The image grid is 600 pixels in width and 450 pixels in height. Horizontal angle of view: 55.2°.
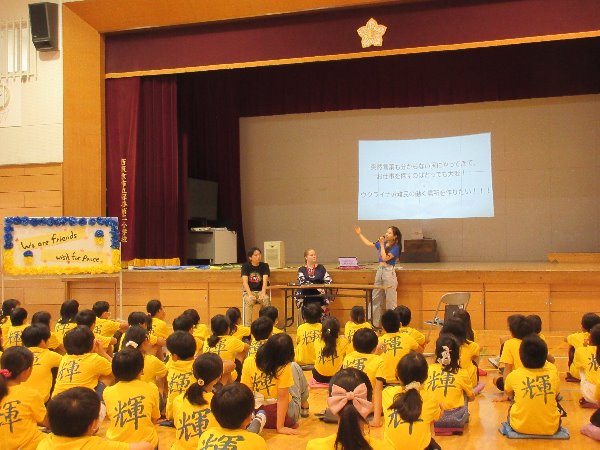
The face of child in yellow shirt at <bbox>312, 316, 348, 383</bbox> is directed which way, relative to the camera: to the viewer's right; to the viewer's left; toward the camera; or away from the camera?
away from the camera

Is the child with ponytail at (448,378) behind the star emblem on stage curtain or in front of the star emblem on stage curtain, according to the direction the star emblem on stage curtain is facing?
in front

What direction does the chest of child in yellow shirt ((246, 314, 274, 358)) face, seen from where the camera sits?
away from the camera

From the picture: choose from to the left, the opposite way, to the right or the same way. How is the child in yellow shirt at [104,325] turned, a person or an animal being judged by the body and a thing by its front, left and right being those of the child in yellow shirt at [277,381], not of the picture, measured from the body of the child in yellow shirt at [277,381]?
the same way

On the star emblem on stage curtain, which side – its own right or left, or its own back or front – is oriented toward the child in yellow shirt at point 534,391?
front

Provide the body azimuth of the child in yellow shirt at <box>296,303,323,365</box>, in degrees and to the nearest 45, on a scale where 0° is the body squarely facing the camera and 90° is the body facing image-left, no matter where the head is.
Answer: approximately 180°

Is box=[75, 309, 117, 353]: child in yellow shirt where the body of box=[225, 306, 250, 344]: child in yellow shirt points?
no

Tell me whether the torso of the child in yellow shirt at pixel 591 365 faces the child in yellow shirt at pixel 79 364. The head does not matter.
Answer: no

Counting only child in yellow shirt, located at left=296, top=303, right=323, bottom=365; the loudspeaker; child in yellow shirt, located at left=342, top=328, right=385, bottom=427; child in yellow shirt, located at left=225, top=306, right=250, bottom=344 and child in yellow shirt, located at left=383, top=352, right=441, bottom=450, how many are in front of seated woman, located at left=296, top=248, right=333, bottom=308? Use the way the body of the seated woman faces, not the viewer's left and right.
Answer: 4

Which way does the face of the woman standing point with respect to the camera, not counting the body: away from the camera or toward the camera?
toward the camera

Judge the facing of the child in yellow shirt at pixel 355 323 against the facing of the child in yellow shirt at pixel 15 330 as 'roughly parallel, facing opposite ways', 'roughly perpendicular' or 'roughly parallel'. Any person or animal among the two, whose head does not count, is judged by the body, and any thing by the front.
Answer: roughly parallel

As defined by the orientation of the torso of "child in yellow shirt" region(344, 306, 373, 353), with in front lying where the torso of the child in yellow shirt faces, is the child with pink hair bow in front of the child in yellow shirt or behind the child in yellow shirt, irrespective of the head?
behind

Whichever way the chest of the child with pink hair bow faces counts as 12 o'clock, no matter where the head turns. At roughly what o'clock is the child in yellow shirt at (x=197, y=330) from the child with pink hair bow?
The child in yellow shirt is roughly at 11 o'clock from the child with pink hair bow.

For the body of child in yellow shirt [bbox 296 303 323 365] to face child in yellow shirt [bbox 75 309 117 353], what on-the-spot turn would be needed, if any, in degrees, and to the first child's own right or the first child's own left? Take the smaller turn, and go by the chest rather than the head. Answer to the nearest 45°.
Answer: approximately 135° to the first child's own left

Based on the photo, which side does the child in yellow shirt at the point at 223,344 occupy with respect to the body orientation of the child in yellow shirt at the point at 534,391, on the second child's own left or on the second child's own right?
on the second child's own left

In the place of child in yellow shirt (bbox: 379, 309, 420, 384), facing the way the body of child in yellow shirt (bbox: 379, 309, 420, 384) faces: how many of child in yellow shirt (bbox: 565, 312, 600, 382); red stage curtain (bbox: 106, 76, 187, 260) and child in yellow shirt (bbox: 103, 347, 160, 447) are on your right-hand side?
1

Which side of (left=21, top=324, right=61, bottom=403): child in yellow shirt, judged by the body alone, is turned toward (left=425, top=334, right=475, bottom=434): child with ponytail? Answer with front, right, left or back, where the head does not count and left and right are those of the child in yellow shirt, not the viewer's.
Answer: right

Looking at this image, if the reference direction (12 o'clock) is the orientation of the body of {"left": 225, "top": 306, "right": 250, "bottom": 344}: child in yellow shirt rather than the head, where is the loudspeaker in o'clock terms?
The loudspeaker is roughly at 11 o'clock from the child in yellow shirt.

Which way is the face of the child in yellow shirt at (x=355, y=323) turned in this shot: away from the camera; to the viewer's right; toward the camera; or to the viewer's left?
away from the camera

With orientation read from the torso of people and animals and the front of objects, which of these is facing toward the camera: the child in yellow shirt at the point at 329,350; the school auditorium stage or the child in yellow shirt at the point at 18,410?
the school auditorium stage

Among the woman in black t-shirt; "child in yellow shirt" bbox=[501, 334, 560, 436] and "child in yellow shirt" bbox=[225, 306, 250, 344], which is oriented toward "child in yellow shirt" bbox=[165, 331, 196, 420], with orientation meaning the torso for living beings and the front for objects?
the woman in black t-shirt

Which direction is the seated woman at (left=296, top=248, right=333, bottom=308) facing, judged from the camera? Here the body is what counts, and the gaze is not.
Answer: toward the camera

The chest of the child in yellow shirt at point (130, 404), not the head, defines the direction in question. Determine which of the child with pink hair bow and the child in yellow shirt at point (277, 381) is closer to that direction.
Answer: the child in yellow shirt

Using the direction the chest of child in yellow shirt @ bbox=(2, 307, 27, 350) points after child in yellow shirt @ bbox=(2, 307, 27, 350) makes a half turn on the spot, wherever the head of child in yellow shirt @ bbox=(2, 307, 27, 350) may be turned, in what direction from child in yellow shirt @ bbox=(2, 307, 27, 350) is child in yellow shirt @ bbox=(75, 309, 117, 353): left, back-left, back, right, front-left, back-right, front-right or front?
left
